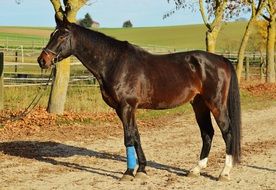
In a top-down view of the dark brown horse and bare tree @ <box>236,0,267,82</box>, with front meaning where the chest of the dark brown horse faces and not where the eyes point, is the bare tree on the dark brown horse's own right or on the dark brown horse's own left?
on the dark brown horse's own right

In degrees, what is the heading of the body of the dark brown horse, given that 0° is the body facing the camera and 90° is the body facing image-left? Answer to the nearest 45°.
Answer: approximately 90°

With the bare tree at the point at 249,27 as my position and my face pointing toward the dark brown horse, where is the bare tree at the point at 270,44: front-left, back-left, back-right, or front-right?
back-left

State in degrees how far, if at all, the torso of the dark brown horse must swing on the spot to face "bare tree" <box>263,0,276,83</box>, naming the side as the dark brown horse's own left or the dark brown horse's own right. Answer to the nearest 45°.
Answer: approximately 90° to the dark brown horse's own right
